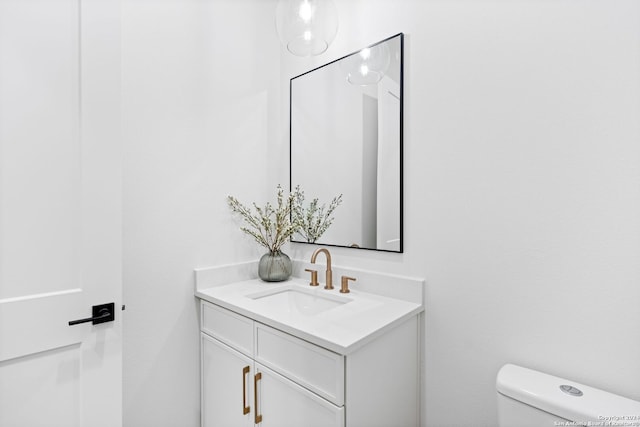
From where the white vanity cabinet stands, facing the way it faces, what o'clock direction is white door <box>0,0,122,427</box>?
The white door is roughly at 1 o'clock from the white vanity cabinet.

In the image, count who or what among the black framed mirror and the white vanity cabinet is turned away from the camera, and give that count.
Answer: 0

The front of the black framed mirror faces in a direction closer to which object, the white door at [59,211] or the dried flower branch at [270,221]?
the white door

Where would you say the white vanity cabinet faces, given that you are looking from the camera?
facing the viewer and to the left of the viewer

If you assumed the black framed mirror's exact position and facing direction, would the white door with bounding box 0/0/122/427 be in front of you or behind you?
in front
